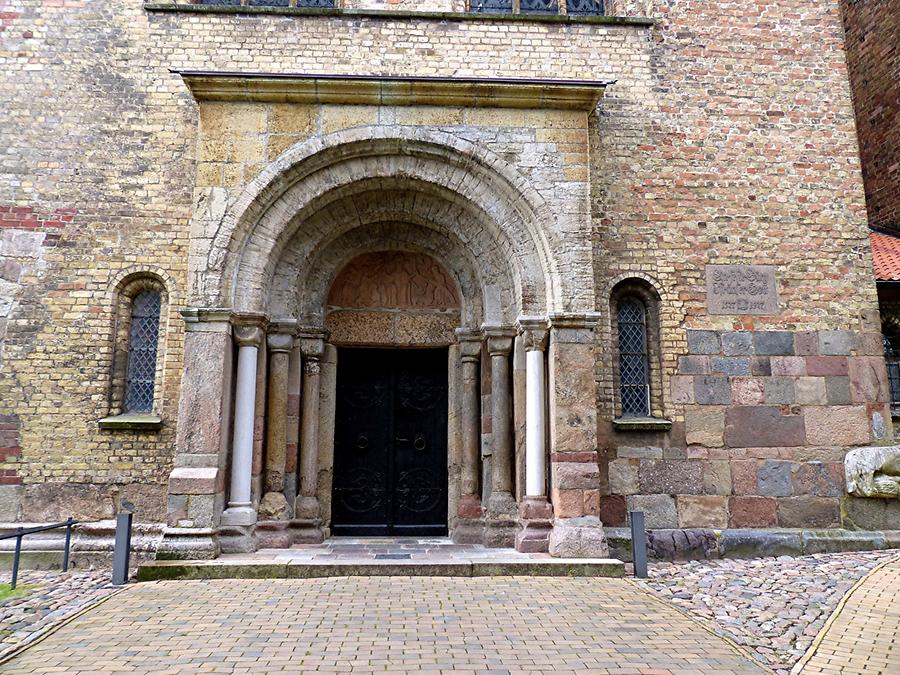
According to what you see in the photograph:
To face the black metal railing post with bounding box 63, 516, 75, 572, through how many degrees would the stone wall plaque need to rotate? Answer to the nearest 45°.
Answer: approximately 45° to its right

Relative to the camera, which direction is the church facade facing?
toward the camera

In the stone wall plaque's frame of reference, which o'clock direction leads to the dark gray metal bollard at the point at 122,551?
The dark gray metal bollard is roughly at 2 o'clock from the stone wall plaque.

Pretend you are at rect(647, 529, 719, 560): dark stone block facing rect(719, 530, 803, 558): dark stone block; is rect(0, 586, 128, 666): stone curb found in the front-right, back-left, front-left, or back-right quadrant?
back-right

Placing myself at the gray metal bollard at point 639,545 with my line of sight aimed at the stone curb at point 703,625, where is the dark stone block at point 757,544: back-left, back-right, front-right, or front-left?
back-left
